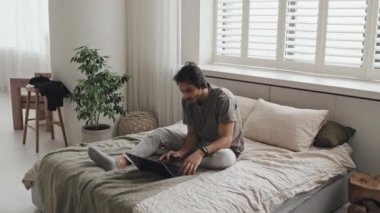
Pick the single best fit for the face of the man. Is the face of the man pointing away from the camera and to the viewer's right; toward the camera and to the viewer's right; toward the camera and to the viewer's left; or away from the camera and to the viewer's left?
toward the camera and to the viewer's left

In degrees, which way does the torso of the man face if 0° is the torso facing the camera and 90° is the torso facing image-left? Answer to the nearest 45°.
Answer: approximately 45°

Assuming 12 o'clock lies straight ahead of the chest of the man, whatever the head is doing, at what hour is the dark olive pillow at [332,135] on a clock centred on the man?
The dark olive pillow is roughly at 7 o'clock from the man.

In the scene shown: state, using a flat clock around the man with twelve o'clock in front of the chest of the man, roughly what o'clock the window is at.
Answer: The window is roughly at 6 o'clock from the man.

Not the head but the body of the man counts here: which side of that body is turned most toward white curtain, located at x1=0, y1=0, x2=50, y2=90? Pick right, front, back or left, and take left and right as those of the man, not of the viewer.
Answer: right

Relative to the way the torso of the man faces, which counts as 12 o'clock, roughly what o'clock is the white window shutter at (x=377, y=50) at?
The white window shutter is roughly at 7 o'clock from the man.

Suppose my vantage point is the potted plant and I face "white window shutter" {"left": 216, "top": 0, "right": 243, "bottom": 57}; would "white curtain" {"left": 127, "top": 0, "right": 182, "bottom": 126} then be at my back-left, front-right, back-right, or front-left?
front-left

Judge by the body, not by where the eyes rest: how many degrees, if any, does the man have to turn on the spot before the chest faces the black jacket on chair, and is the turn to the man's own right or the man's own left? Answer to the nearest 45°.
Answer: approximately 90° to the man's own right

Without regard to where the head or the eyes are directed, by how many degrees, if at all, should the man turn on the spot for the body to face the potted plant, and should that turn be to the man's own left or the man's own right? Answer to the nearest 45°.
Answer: approximately 90° to the man's own right

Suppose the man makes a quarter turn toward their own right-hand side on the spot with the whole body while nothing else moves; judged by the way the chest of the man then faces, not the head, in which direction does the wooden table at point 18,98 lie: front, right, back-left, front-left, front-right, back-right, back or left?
front

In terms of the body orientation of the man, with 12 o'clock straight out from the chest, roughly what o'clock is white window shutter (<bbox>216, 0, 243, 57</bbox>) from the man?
The white window shutter is roughly at 5 o'clock from the man.
